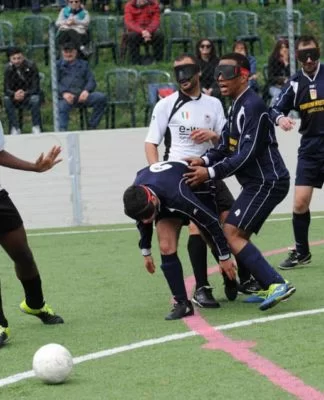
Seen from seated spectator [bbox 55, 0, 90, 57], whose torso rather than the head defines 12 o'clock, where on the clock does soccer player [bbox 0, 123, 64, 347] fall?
The soccer player is roughly at 12 o'clock from the seated spectator.

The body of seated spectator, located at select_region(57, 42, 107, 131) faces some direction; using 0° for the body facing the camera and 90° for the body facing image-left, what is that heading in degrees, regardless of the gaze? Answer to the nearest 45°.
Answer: approximately 0°

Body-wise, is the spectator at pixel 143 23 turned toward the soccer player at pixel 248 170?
yes

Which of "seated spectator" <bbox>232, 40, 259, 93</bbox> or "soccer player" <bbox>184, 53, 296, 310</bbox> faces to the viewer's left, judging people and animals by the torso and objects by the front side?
the soccer player

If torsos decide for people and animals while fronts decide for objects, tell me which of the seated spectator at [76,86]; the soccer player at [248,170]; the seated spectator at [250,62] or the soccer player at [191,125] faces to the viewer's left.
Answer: the soccer player at [248,170]

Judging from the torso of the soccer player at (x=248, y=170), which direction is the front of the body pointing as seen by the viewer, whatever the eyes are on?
to the viewer's left

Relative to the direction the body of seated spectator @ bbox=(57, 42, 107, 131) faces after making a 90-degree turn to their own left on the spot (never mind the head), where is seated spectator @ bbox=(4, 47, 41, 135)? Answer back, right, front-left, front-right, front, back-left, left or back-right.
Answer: back

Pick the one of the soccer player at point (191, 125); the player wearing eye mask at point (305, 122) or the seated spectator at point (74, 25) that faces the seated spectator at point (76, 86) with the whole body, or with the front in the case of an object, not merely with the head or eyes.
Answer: the seated spectator at point (74, 25)

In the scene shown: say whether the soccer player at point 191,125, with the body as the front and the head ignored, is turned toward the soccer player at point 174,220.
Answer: yes

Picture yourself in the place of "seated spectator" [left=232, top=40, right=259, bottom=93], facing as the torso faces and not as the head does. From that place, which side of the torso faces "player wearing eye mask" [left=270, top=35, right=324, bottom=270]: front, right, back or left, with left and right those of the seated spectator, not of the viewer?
front

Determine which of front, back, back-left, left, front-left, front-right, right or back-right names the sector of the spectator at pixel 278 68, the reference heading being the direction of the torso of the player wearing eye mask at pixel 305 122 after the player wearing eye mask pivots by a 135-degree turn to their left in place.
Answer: front-left

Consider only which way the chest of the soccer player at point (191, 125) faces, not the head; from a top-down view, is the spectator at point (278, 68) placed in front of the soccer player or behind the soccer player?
behind
